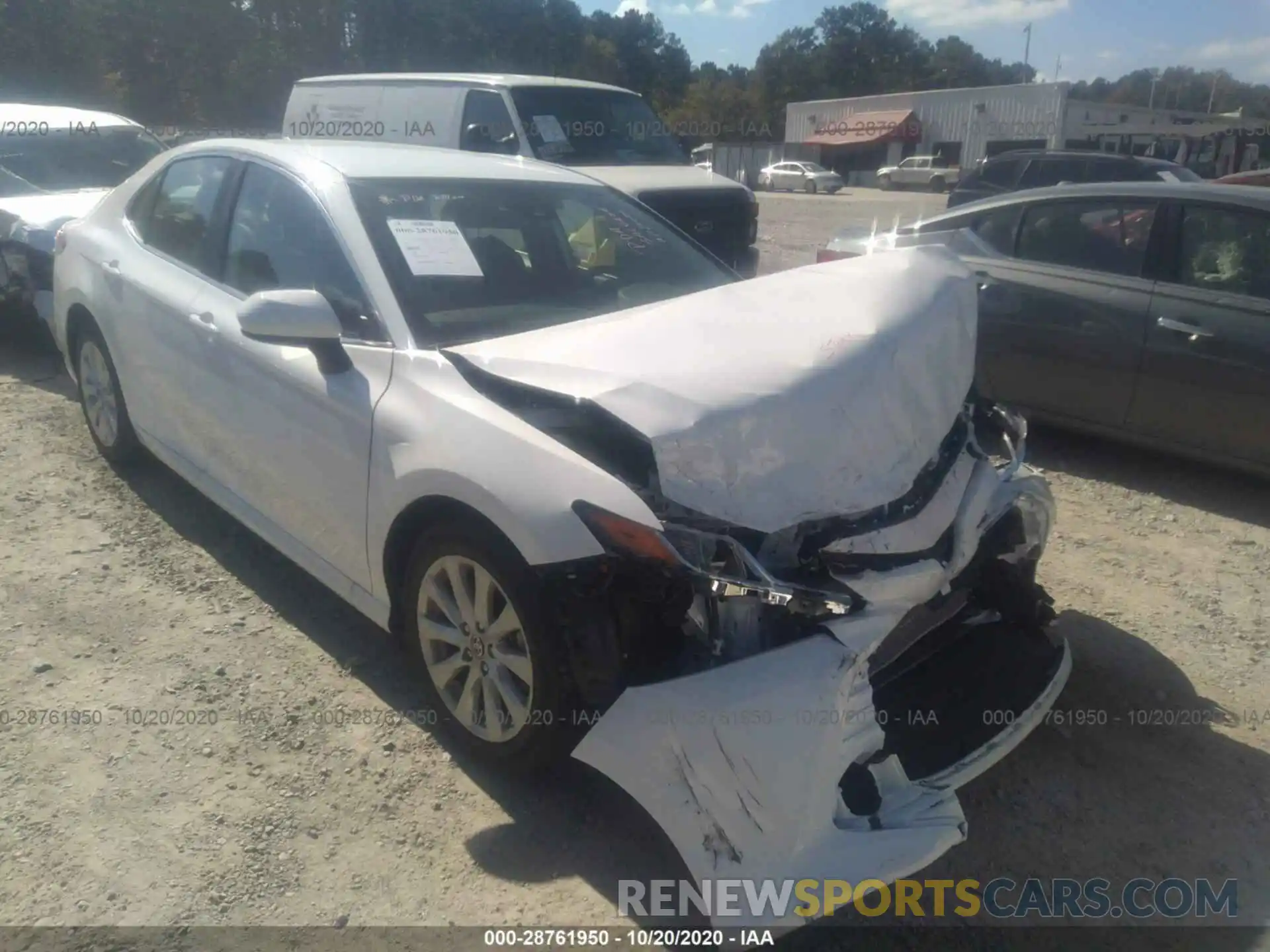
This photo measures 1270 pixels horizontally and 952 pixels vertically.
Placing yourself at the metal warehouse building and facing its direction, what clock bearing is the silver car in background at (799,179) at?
The silver car in background is roughly at 12 o'clock from the metal warehouse building.

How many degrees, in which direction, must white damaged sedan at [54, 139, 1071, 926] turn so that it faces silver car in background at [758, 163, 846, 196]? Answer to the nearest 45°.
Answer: approximately 135° to its left

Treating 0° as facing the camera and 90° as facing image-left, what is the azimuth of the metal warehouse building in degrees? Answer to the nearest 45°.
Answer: approximately 45°

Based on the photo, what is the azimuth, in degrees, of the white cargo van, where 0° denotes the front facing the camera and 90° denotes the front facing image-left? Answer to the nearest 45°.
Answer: approximately 315°

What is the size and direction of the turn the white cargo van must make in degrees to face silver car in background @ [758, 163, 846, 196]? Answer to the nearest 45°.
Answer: approximately 135° to its left

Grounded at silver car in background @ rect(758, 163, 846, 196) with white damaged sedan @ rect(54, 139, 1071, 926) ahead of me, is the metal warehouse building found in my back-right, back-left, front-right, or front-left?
back-left

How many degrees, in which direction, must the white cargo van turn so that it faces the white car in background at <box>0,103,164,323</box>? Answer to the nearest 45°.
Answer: approximately 135° to its right

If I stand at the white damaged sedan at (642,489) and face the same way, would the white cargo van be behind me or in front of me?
behind
